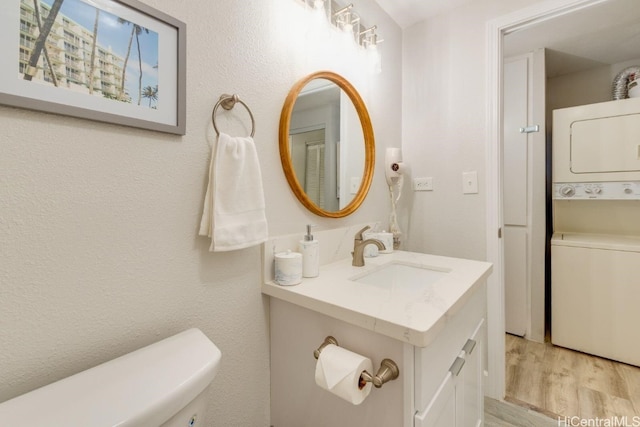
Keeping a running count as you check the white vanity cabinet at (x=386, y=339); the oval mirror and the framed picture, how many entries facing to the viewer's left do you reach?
0

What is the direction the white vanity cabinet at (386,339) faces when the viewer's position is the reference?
facing the viewer and to the right of the viewer

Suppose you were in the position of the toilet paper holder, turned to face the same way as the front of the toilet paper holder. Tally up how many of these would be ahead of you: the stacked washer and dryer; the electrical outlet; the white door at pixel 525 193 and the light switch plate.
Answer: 0

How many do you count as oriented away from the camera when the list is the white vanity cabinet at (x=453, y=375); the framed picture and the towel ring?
0

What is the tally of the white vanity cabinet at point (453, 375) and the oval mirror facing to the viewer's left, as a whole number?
0

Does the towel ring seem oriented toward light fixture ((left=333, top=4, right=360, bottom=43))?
no

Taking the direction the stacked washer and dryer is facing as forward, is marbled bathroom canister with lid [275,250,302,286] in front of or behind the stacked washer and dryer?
in front

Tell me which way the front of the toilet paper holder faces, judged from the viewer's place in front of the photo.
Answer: facing the viewer and to the left of the viewer

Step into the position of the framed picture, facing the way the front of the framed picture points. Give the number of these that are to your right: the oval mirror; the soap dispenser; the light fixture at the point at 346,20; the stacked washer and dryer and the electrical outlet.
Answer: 0

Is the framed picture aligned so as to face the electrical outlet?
no
